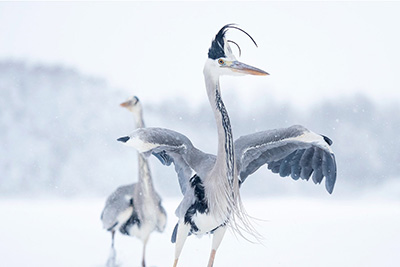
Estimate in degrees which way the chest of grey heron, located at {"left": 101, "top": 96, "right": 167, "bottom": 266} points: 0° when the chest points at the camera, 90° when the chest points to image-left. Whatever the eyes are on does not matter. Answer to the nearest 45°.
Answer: approximately 315°

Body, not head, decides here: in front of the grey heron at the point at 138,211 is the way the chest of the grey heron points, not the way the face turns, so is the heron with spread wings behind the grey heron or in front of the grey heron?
in front

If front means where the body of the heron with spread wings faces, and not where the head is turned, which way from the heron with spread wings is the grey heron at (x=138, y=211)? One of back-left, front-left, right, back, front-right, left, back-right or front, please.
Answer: back

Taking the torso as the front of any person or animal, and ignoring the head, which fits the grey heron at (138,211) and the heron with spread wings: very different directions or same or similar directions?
same or similar directions

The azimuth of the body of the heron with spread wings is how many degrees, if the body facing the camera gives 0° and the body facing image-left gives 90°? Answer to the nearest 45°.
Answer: approximately 315°

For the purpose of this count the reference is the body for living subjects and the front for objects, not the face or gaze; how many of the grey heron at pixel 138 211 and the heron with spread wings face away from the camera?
0
